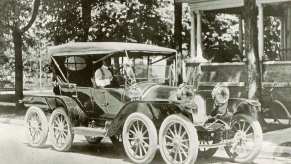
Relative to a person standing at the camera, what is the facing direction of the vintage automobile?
facing the viewer and to the right of the viewer

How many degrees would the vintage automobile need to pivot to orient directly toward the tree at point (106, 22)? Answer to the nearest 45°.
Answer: approximately 135° to its left
